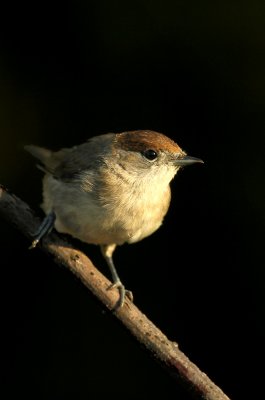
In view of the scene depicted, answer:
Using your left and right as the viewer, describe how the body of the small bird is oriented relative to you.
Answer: facing the viewer and to the right of the viewer
